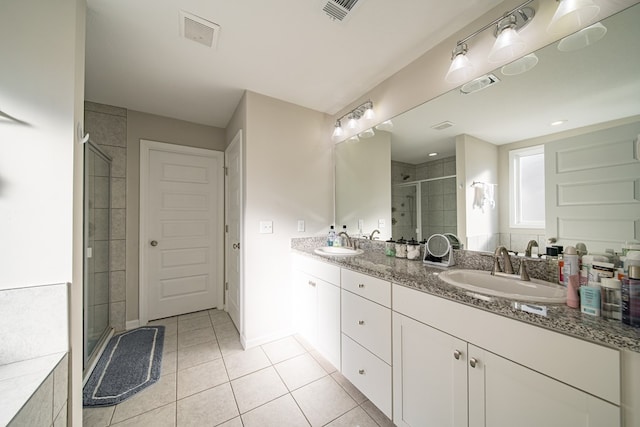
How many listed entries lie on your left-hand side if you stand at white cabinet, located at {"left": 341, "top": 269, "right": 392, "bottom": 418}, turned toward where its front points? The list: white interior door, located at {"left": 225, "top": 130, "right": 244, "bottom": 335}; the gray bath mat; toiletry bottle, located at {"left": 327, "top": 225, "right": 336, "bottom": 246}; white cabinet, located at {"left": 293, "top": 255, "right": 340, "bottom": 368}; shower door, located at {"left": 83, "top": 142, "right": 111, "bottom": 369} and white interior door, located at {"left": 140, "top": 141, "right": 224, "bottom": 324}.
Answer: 0

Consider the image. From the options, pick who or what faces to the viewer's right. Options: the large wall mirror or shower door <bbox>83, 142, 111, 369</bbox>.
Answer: the shower door

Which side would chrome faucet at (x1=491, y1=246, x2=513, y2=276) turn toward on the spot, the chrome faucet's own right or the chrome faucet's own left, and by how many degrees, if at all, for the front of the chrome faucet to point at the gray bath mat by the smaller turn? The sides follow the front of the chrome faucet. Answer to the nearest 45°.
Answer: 0° — it already faces it

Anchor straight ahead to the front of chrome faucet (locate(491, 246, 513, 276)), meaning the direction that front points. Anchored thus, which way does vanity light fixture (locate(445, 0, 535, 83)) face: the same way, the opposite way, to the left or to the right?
the same way

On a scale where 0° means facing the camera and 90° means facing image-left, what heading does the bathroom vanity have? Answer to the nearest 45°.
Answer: approximately 45°

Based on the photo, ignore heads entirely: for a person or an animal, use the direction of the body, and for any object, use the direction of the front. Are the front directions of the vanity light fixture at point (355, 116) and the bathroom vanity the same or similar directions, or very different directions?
same or similar directions

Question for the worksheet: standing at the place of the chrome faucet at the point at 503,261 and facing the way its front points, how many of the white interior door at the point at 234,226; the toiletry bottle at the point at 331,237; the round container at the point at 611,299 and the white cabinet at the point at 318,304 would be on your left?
1

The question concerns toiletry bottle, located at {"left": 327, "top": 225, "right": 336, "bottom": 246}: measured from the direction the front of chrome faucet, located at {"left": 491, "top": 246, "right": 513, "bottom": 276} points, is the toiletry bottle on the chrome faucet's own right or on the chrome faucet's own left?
on the chrome faucet's own right

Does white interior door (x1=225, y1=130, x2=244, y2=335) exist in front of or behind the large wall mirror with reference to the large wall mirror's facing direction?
in front

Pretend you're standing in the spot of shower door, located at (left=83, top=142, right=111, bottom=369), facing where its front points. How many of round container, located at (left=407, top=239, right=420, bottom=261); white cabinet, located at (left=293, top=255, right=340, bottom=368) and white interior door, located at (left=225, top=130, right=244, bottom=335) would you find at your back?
0

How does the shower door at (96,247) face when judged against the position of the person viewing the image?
facing to the right of the viewer

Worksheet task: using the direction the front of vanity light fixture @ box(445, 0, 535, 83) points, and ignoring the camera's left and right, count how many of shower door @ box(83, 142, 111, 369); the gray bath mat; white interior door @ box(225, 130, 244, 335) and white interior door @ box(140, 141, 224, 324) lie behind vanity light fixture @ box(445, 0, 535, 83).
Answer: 0

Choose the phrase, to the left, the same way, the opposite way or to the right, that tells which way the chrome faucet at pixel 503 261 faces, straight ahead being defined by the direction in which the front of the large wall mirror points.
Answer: the same way

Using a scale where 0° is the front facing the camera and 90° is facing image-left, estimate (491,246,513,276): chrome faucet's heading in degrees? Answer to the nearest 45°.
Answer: approximately 45°

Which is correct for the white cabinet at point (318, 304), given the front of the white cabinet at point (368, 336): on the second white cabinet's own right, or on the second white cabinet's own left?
on the second white cabinet's own right

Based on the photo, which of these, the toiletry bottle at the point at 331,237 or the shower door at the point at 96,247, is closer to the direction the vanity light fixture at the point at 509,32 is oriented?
the shower door

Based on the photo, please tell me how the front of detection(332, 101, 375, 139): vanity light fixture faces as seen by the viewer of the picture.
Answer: facing the viewer and to the left of the viewer
